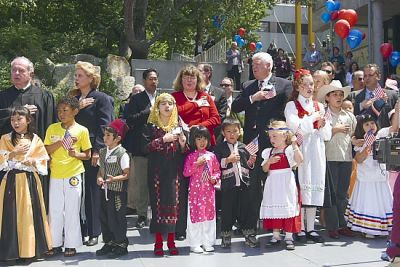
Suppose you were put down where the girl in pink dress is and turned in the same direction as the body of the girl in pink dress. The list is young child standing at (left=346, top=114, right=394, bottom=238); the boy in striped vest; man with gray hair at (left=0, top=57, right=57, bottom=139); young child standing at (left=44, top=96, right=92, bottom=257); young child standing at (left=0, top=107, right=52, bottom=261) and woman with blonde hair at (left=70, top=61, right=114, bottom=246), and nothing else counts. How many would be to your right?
5

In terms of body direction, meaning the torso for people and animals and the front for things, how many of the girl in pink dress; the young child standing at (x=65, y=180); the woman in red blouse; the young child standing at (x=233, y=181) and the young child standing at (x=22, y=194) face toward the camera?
5

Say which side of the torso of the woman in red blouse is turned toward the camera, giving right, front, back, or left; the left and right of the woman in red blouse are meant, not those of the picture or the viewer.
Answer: front

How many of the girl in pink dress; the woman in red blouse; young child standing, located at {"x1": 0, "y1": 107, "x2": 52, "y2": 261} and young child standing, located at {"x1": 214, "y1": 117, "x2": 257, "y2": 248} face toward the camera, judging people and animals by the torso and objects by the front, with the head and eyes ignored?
4

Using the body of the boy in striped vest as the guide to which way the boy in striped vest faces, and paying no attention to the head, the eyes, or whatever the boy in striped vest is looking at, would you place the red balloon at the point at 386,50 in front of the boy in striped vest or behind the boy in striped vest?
behind

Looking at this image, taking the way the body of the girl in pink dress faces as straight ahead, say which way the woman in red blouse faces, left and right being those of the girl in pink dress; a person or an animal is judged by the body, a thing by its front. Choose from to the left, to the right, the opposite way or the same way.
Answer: the same way

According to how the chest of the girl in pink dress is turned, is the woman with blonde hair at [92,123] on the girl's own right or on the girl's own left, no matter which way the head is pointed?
on the girl's own right

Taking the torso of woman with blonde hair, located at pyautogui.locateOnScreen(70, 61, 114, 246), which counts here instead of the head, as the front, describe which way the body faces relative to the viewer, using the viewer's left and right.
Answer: facing the viewer and to the left of the viewer

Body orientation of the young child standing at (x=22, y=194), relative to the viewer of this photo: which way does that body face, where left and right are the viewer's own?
facing the viewer

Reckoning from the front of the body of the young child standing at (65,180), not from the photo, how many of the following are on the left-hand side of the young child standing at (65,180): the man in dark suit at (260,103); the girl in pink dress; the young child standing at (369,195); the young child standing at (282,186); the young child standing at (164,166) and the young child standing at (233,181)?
6

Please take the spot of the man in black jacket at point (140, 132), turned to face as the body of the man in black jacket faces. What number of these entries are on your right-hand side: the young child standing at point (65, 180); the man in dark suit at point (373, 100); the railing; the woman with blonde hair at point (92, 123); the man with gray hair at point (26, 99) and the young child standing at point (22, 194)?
4

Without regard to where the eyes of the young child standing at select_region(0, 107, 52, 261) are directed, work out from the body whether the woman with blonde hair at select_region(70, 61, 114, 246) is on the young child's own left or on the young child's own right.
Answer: on the young child's own left

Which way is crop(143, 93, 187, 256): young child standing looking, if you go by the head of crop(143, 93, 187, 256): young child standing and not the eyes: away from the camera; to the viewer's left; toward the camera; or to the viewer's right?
toward the camera

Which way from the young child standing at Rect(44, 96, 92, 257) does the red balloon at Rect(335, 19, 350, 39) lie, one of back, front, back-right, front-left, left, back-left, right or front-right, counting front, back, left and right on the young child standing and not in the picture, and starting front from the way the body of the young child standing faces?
back-left

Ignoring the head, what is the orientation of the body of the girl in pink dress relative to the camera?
toward the camera

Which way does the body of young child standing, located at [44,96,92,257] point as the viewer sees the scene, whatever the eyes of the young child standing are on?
toward the camera

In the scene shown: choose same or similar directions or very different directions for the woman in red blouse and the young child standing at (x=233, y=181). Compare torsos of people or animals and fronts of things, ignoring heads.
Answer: same or similar directions

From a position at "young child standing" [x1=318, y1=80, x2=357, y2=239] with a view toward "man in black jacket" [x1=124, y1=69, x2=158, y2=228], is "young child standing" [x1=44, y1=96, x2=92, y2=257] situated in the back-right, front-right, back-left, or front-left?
front-left

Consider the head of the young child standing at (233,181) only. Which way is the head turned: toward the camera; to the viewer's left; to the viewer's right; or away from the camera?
toward the camera
